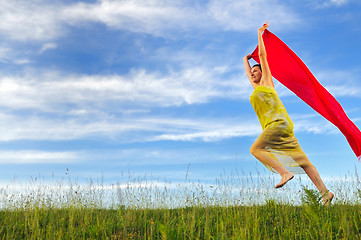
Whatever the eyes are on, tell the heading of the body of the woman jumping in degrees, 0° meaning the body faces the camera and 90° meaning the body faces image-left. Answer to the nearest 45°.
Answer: approximately 45°
